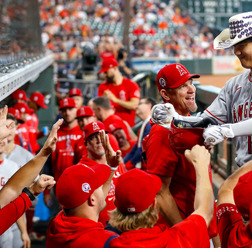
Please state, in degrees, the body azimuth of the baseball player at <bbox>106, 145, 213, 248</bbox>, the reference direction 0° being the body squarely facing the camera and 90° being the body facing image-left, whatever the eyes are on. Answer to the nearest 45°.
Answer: approximately 225°

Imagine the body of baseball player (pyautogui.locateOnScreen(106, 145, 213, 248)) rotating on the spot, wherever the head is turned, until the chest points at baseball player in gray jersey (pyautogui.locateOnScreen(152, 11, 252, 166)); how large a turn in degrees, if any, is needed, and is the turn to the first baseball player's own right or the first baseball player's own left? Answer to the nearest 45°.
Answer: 0° — they already face them

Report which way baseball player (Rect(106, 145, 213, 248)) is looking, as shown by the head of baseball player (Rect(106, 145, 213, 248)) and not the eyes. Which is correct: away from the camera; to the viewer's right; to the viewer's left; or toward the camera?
away from the camera

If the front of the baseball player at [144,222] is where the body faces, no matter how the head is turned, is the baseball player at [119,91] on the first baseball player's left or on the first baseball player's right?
on the first baseball player's left

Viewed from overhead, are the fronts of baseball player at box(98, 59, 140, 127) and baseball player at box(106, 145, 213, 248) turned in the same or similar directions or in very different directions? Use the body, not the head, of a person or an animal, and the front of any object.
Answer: very different directions
